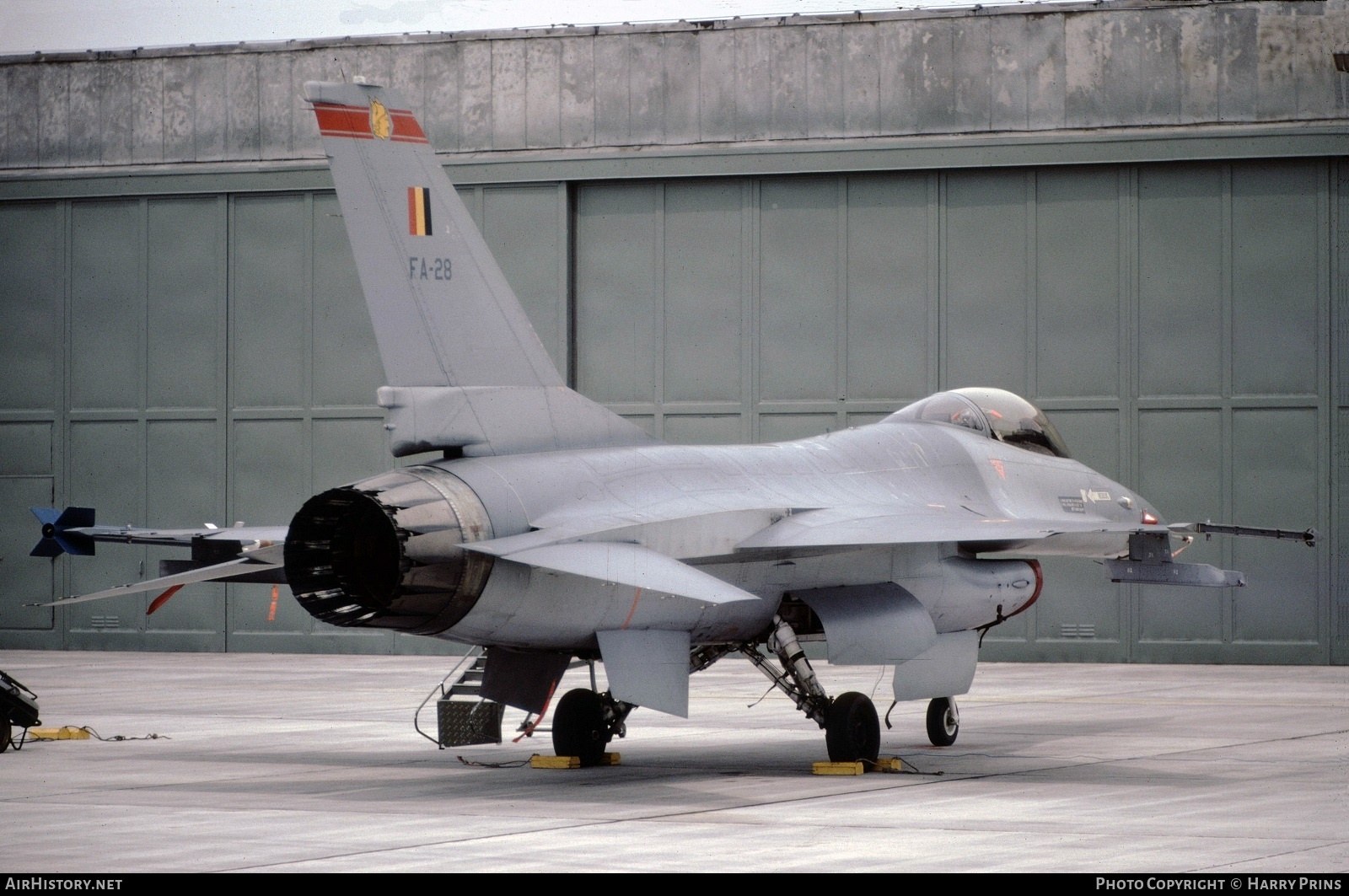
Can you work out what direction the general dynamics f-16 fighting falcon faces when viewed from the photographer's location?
facing away from the viewer and to the right of the viewer
